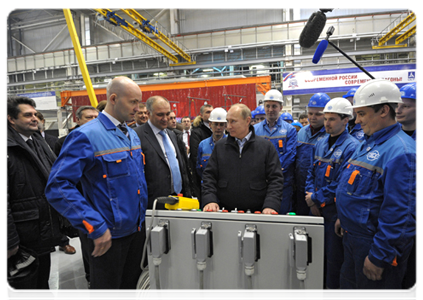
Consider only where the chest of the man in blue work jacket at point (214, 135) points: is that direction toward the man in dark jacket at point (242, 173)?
yes

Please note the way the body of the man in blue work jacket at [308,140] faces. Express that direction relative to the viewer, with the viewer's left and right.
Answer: facing the viewer and to the left of the viewer

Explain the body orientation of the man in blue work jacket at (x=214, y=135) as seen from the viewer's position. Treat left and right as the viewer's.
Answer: facing the viewer

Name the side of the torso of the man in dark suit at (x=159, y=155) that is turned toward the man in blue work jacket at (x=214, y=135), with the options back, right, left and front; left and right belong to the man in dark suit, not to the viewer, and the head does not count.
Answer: left

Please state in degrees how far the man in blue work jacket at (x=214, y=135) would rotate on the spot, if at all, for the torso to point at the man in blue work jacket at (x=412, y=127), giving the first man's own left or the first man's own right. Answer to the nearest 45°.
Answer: approximately 45° to the first man's own left

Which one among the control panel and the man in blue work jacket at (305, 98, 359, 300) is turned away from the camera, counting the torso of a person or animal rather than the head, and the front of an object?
the control panel

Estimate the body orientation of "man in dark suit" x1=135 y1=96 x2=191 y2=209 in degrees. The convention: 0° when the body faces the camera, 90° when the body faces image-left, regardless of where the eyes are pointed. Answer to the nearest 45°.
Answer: approximately 315°

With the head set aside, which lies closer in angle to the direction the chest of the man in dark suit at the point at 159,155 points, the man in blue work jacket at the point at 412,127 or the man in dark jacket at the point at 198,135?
the man in blue work jacket

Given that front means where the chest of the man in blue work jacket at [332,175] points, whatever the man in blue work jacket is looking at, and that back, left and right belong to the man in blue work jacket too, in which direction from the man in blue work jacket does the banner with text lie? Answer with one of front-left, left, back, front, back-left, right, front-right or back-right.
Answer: back-right

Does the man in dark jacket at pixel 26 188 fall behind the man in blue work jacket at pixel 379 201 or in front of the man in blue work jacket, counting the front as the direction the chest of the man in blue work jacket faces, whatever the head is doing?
in front

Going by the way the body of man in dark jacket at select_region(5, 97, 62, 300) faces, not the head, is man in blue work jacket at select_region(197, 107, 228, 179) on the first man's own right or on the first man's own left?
on the first man's own left

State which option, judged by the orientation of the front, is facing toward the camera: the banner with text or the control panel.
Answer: the banner with text

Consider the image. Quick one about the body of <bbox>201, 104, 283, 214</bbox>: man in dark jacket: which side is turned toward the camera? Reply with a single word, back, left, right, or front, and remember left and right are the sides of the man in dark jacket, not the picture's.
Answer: front
